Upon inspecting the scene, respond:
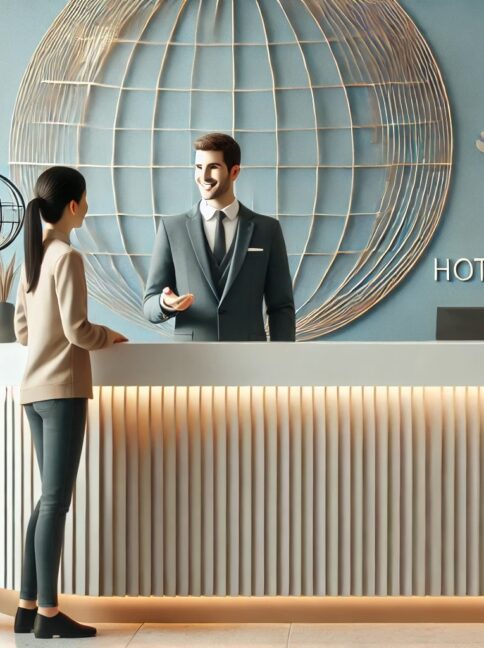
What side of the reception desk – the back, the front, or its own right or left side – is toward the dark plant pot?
right

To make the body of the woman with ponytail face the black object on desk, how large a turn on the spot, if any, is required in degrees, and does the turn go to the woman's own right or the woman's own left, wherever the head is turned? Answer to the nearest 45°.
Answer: approximately 45° to the woman's own right

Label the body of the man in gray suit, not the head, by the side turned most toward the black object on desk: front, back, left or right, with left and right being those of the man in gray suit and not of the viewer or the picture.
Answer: left

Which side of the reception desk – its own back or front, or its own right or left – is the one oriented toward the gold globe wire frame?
back

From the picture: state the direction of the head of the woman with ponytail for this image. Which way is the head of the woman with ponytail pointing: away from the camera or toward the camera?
away from the camera

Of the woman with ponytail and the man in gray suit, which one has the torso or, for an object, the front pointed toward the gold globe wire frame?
the woman with ponytail

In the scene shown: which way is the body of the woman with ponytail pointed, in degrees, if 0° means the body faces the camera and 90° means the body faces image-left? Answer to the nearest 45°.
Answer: approximately 225°

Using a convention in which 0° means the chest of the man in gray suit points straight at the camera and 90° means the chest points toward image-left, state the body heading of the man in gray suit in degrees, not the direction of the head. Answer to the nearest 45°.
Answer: approximately 0°

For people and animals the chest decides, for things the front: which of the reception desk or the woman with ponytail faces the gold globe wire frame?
the woman with ponytail

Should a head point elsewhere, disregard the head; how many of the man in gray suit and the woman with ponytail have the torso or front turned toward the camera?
1
